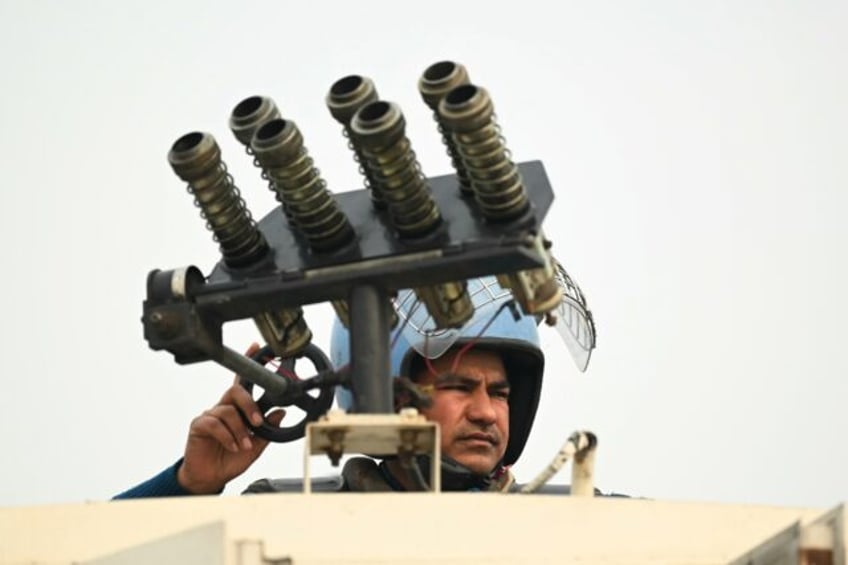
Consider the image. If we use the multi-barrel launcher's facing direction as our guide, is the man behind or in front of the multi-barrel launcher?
behind

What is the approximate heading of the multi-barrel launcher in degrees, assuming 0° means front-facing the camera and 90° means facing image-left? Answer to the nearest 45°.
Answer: approximately 45°
